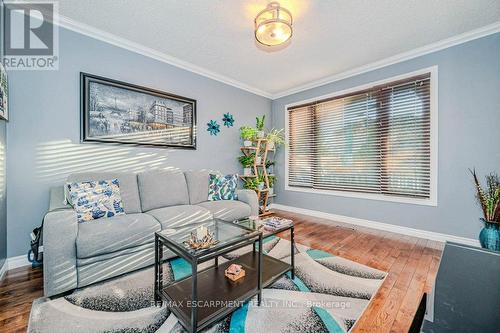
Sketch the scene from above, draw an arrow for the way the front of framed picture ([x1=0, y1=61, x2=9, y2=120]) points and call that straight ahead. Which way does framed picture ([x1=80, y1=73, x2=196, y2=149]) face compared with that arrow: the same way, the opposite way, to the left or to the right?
to the right

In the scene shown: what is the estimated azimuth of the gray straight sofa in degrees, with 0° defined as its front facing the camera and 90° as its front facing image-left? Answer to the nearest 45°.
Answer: approximately 315°

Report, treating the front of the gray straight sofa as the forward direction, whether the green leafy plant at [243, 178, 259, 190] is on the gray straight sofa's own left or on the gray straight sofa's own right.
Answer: on the gray straight sofa's own left

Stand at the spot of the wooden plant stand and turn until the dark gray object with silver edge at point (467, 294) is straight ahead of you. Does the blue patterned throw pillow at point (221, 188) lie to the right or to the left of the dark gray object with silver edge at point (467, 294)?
right

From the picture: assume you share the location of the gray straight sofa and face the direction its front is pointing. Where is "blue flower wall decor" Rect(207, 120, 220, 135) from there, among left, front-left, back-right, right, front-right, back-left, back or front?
left

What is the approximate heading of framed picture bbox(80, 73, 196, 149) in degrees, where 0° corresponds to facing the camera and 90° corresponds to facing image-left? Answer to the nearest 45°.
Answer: approximately 315°

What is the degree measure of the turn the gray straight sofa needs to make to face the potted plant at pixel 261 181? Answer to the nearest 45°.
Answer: approximately 90° to its left

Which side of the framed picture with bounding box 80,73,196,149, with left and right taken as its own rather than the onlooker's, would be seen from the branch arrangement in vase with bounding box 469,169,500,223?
front

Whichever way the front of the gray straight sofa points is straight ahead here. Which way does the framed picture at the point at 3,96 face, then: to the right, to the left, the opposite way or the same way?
to the left

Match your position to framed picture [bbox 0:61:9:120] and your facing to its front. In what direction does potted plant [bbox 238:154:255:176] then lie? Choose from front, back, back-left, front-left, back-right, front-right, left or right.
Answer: front

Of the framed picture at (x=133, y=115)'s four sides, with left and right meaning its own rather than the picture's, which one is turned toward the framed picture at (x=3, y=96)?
right

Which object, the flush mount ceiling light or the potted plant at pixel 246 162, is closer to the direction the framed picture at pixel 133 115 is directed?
the flush mount ceiling light

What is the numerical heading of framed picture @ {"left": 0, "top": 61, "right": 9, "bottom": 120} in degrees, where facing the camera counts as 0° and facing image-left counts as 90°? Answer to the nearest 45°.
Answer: approximately 270°
